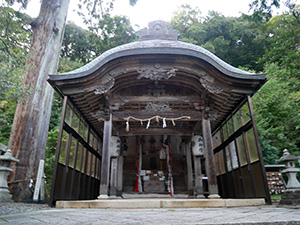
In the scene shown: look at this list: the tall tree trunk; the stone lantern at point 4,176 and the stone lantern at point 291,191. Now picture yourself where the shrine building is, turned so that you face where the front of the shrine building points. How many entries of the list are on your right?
2

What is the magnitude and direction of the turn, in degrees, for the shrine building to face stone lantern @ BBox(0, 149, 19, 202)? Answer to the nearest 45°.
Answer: approximately 90° to its right

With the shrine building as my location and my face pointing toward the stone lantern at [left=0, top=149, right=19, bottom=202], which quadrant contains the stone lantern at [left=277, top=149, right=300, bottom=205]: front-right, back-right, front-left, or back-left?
back-left

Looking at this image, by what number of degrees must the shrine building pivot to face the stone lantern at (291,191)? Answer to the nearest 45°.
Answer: approximately 90° to its left

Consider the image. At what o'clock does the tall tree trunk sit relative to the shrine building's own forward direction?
The tall tree trunk is roughly at 3 o'clock from the shrine building.

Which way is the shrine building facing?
toward the camera
